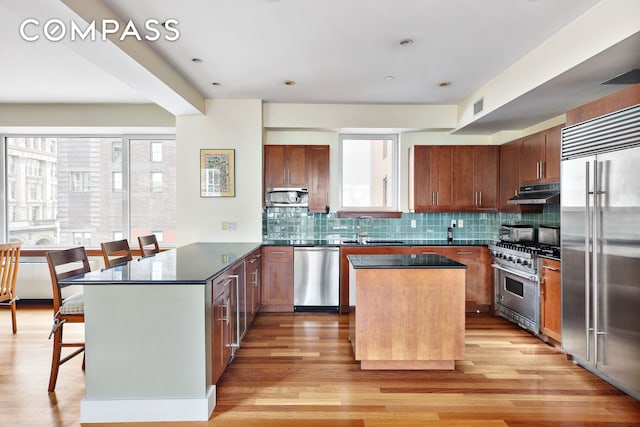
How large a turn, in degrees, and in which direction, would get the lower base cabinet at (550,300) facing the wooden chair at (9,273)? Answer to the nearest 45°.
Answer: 0° — it already faces it

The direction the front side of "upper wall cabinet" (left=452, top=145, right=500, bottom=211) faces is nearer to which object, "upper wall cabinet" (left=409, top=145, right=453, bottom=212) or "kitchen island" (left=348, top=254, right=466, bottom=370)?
the kitchen island

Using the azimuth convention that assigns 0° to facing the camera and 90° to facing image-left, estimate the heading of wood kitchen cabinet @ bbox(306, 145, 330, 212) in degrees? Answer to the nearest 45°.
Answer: approximately 0°

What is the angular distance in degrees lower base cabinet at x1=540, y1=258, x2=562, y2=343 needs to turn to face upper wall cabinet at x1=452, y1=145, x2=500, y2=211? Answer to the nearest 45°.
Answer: approximately 90° to its right

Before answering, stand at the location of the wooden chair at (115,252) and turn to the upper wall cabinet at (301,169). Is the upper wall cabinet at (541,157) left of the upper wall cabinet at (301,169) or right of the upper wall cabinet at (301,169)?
right

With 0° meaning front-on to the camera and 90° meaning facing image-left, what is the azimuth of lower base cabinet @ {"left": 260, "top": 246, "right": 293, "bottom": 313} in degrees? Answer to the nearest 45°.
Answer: approximately 0°

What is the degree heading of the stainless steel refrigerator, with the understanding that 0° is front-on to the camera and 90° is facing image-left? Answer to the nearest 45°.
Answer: approximately 45°
